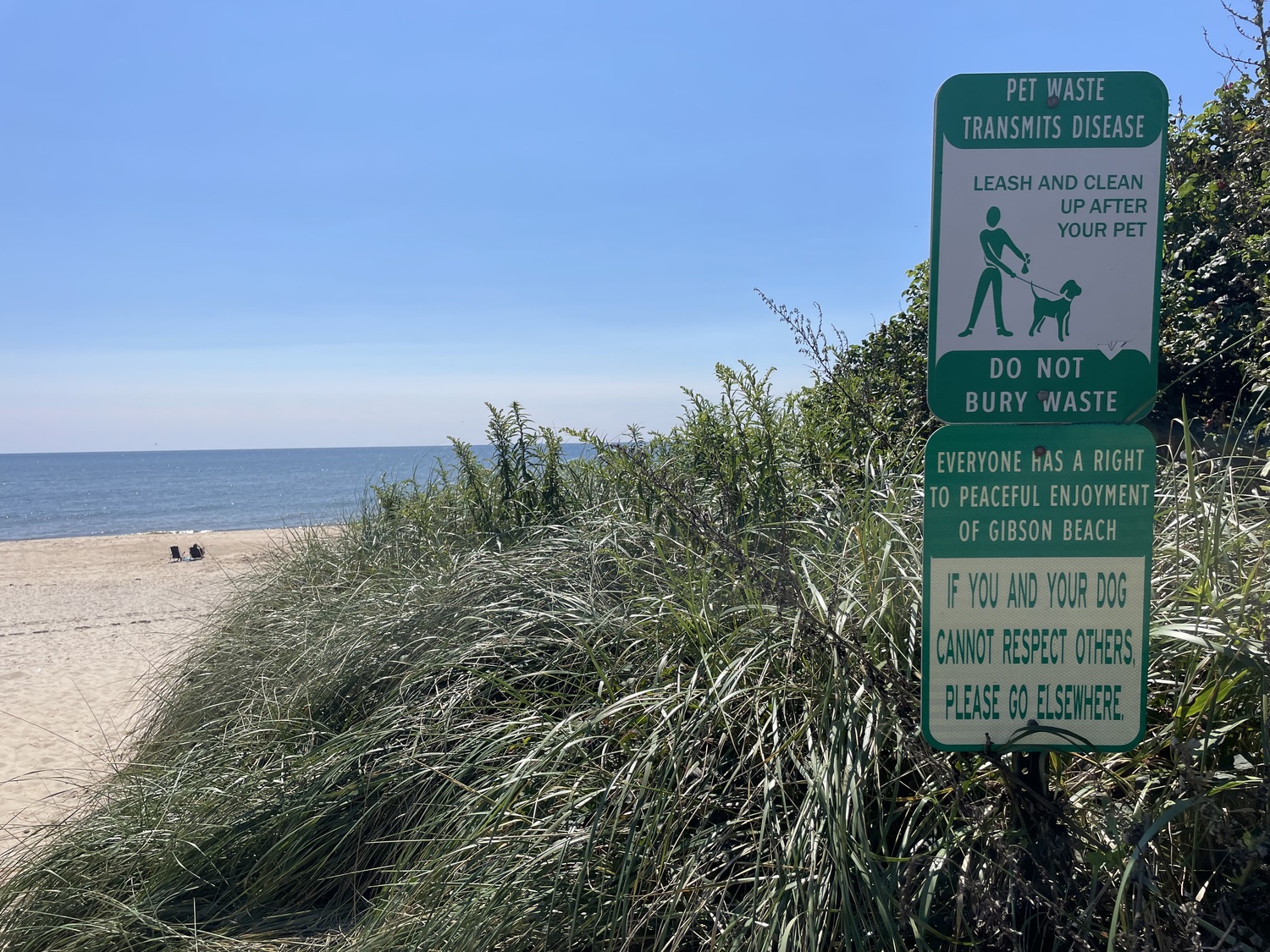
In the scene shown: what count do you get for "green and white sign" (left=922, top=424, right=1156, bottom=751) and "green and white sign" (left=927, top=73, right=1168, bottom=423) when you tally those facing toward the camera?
2

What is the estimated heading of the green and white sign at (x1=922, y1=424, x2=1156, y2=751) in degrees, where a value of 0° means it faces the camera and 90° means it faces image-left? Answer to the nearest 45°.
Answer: approximately 0°
